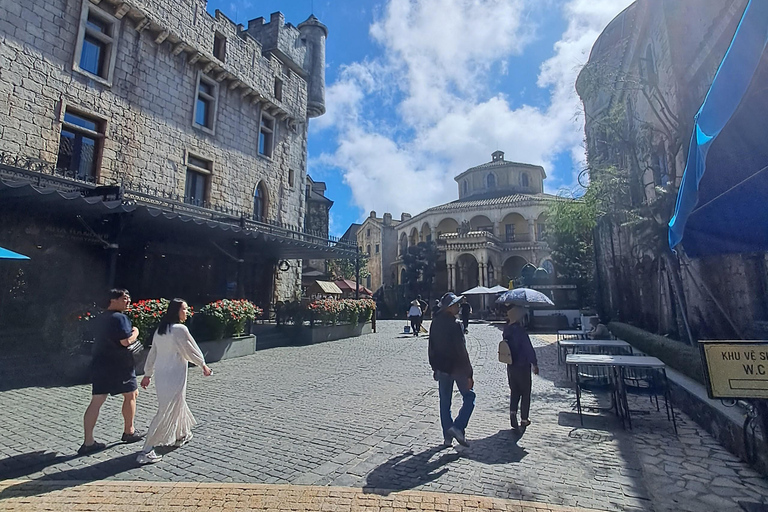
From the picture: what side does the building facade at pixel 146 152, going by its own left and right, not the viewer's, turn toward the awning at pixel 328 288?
left

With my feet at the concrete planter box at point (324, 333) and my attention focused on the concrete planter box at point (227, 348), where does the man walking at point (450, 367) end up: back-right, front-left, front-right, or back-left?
front-left

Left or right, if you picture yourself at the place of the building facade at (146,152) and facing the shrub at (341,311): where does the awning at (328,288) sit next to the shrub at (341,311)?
left

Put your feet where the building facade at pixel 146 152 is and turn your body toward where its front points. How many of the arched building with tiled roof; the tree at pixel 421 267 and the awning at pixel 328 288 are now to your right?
0

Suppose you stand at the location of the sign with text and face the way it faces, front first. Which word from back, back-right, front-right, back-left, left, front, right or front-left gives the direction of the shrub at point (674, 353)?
back

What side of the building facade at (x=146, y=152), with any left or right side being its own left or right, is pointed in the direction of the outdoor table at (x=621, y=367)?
front

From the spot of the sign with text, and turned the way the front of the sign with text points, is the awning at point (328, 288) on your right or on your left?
on your right

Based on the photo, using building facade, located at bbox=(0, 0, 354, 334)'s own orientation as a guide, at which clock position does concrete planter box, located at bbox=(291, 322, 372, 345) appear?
The concrete planter box is roughly at 11 o'clock from the building facade.

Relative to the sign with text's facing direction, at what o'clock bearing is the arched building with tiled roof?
The arched building with tiled roof is roughly at 5 o'clock from the sign with text.

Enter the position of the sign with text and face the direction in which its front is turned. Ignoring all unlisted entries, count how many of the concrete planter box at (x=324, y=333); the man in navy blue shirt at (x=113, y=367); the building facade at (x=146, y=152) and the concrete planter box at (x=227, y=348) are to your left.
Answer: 0

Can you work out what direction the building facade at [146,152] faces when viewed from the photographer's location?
facing the viewer and to the right of the viewer

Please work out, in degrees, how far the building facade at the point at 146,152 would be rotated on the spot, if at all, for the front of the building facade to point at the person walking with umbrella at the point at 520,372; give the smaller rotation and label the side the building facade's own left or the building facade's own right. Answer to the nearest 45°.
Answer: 0° — it already faces them

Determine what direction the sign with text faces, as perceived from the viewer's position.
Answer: facing the viewer

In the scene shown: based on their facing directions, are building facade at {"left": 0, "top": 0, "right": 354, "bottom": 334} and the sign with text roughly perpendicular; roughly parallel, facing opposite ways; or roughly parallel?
roughly perpendicular

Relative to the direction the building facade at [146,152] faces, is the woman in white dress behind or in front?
in front

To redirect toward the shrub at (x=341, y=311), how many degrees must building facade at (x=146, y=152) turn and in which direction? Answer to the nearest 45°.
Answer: approximately 45° to its left

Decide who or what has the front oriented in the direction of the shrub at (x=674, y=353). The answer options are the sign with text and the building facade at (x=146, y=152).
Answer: the building facade

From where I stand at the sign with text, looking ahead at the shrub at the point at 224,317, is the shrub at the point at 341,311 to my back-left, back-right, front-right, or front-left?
front-right
